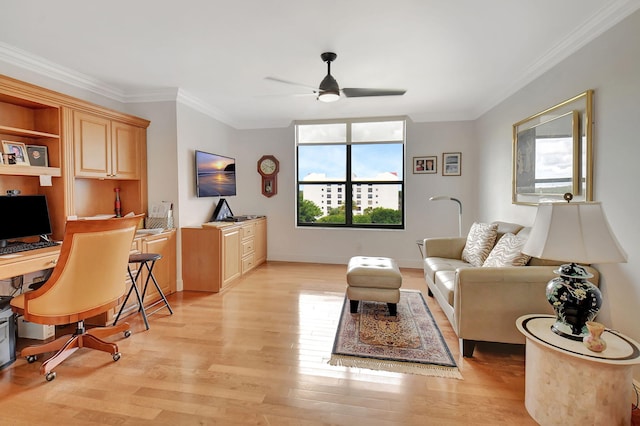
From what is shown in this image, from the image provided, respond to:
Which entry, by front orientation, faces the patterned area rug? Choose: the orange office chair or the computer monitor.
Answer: the computer monitor

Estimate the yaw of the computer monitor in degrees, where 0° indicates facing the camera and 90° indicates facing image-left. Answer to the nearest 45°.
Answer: approximately 315°

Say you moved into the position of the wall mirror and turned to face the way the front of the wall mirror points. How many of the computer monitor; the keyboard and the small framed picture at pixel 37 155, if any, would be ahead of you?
3

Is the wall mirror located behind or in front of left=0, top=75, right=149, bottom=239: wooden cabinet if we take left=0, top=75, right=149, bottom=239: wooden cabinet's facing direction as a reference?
in front

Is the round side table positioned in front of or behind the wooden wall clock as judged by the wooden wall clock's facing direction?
in front

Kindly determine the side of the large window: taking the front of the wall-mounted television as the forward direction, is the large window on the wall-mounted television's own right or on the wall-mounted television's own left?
on the wall-mounted television's own left

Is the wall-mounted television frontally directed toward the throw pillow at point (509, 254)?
yes

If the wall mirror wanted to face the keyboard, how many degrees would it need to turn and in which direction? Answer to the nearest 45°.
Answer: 0° — it already faces it

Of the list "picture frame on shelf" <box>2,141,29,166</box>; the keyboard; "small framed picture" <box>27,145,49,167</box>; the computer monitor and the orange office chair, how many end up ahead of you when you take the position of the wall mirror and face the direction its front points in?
5

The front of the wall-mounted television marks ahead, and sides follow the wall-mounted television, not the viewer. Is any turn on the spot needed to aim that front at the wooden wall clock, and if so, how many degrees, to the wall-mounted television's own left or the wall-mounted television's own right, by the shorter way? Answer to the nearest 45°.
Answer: approximately 90° to the wall-mounted television's own left
